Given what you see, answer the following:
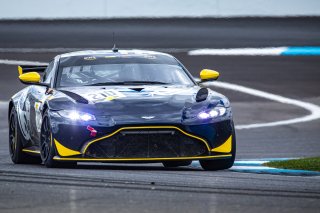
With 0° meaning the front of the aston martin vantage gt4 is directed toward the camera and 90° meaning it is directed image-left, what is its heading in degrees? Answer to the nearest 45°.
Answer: approximately 0°
